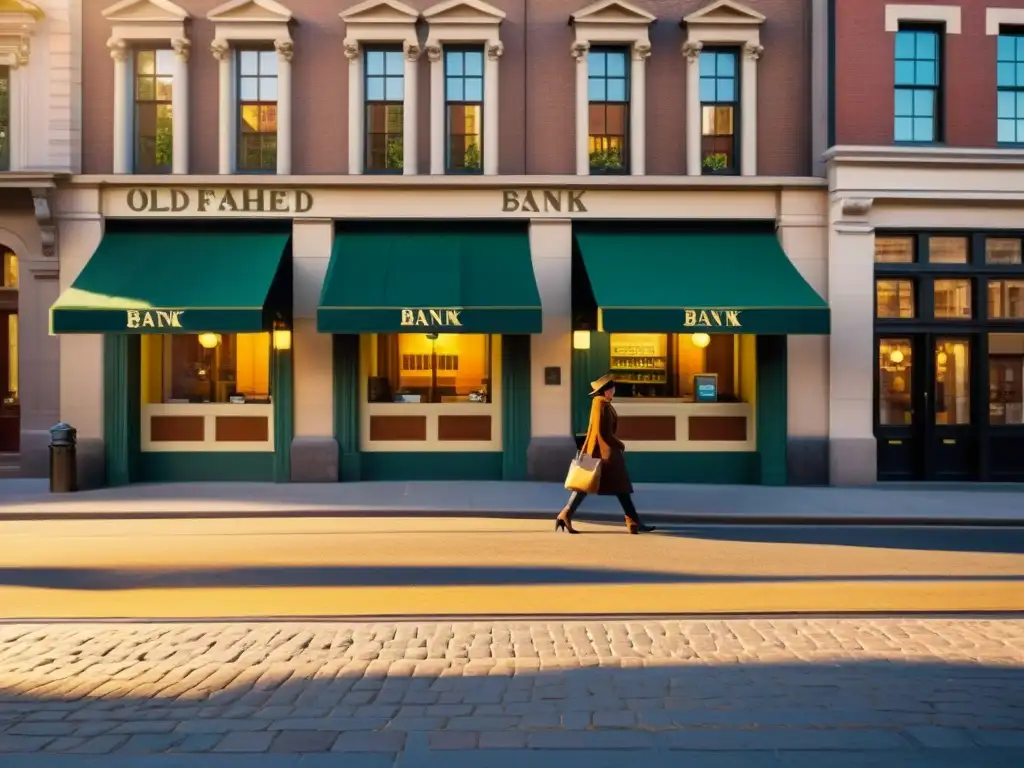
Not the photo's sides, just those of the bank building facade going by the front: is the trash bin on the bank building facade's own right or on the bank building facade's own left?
on the bank building facade's own right

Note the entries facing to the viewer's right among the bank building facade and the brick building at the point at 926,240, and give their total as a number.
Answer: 0

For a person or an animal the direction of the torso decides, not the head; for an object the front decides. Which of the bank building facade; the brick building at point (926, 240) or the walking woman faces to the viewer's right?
the walking woman

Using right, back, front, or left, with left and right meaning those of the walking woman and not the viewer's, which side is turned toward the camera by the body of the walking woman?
right

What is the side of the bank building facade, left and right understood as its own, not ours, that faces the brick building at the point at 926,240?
left

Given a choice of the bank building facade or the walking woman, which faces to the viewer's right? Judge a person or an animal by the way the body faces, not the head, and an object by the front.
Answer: the walking woman

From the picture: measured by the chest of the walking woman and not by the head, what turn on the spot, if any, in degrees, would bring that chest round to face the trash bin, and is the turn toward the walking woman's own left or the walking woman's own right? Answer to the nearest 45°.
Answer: approximately 180°

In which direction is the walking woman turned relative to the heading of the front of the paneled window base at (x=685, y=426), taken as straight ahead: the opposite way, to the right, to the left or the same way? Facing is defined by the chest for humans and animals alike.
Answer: to the left

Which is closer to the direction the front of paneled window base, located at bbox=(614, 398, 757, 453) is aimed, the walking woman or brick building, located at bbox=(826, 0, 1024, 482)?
the walking woman

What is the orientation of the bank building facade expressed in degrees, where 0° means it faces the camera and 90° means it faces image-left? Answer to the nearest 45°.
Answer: approximately 0°

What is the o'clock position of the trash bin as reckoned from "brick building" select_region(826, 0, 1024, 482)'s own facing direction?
The trash bin is roughly at 2 o'clock from the brick building.
